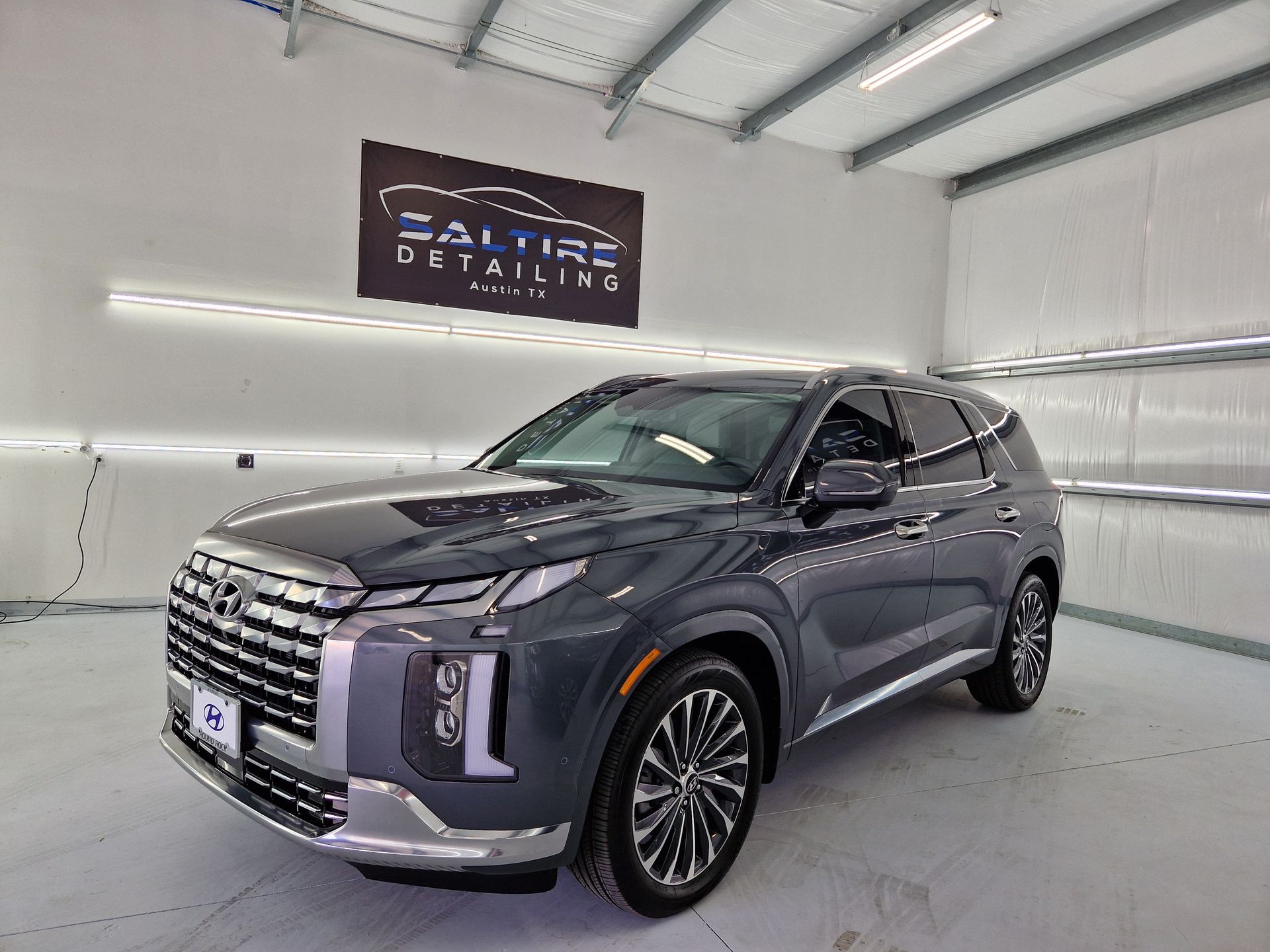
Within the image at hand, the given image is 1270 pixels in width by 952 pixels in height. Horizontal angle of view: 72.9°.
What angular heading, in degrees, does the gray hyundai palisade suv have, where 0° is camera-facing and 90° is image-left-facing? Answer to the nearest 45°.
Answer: approximately 45°

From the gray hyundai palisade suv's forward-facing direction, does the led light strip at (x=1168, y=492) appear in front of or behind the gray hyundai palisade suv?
behind

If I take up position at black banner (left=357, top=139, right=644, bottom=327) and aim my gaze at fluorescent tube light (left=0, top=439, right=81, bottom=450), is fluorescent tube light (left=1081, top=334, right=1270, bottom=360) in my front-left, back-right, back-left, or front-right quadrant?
back-left

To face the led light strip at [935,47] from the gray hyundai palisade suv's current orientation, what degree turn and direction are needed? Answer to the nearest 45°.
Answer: approximately 180°

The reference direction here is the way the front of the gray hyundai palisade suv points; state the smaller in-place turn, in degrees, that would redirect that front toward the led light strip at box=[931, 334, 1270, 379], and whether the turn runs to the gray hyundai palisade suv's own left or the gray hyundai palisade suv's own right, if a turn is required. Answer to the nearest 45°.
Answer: approximately 180°

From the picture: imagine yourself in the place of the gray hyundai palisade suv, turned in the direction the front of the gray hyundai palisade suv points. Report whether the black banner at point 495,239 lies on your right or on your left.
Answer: on your right

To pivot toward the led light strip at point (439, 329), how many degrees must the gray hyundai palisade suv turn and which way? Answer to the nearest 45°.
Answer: approximately 135° to its right

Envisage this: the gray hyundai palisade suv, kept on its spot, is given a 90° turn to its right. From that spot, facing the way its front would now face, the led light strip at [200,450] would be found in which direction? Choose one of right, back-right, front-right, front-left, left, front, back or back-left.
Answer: front

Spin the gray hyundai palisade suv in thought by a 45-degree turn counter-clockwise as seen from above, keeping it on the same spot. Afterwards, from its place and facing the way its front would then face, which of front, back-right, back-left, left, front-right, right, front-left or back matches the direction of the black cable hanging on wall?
back-right

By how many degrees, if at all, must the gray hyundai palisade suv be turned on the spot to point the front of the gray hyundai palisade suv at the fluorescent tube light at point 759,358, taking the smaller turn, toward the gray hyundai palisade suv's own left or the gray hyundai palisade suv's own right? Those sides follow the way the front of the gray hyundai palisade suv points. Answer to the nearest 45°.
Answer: approximately 135° to the gray hyundai palisade suv's own right

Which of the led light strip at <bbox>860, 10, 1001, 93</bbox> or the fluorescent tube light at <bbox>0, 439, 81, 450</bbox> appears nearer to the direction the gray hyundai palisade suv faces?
the fluorescent tube light

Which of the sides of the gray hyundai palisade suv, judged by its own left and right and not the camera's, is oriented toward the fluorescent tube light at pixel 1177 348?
back

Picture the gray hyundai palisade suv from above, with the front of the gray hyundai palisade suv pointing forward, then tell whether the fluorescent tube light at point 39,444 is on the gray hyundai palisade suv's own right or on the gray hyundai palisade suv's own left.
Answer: on the gray hyundai palisade suv's own right

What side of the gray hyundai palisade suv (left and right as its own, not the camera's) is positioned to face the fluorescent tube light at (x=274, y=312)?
right
